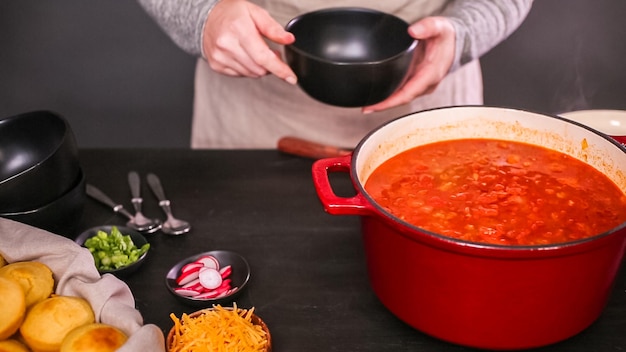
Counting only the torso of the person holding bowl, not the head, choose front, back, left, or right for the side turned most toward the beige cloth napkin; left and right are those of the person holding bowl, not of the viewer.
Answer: front

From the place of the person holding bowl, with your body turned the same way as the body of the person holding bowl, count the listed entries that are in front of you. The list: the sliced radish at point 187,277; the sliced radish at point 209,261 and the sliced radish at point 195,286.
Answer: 3

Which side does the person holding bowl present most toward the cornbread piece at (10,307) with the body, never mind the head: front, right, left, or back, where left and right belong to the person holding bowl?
front

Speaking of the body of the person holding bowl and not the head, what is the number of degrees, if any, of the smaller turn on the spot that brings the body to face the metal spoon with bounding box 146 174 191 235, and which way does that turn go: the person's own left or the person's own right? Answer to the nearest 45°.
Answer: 0° — they already face it

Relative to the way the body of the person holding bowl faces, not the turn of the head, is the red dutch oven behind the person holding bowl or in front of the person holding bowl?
in front

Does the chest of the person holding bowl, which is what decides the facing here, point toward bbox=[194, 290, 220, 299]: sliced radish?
yes

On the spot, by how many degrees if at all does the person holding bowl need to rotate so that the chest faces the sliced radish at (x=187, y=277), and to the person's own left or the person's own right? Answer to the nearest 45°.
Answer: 0° — they already face it

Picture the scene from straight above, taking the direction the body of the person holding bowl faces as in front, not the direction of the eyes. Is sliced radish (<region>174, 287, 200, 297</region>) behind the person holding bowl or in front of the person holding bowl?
in front

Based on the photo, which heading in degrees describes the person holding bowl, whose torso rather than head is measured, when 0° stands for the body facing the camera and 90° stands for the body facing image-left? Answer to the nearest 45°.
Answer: approximately 0°

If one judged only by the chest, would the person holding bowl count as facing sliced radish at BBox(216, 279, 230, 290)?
yes

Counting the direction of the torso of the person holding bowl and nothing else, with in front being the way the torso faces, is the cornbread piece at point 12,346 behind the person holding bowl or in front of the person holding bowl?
in front
